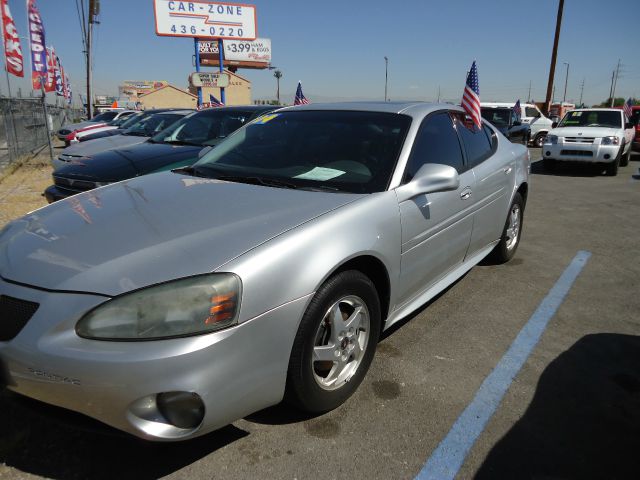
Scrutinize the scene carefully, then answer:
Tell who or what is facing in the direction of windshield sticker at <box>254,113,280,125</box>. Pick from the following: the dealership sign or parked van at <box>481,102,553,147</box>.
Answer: the dealership sign

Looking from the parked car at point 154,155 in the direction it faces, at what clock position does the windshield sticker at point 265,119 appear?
The windshield sticker is roughly at 10 o'clock from the parked car.

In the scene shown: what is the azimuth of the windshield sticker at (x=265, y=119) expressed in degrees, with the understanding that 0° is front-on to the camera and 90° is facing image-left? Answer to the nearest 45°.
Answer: approximately 45°

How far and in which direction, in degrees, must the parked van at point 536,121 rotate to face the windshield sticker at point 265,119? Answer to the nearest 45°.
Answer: approximately 90° to its right

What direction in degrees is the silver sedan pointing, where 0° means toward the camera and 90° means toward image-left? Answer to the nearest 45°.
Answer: approximately 45°

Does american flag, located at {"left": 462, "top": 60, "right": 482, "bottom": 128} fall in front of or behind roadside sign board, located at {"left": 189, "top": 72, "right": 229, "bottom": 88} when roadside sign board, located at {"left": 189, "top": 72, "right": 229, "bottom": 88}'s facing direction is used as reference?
in front

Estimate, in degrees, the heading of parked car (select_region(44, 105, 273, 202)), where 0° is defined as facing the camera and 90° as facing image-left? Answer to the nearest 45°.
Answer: approximately 45°

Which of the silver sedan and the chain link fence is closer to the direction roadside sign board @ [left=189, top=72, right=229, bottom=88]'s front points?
the silver sedan

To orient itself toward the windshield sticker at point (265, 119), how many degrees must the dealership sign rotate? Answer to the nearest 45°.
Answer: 0° — it already faces it
